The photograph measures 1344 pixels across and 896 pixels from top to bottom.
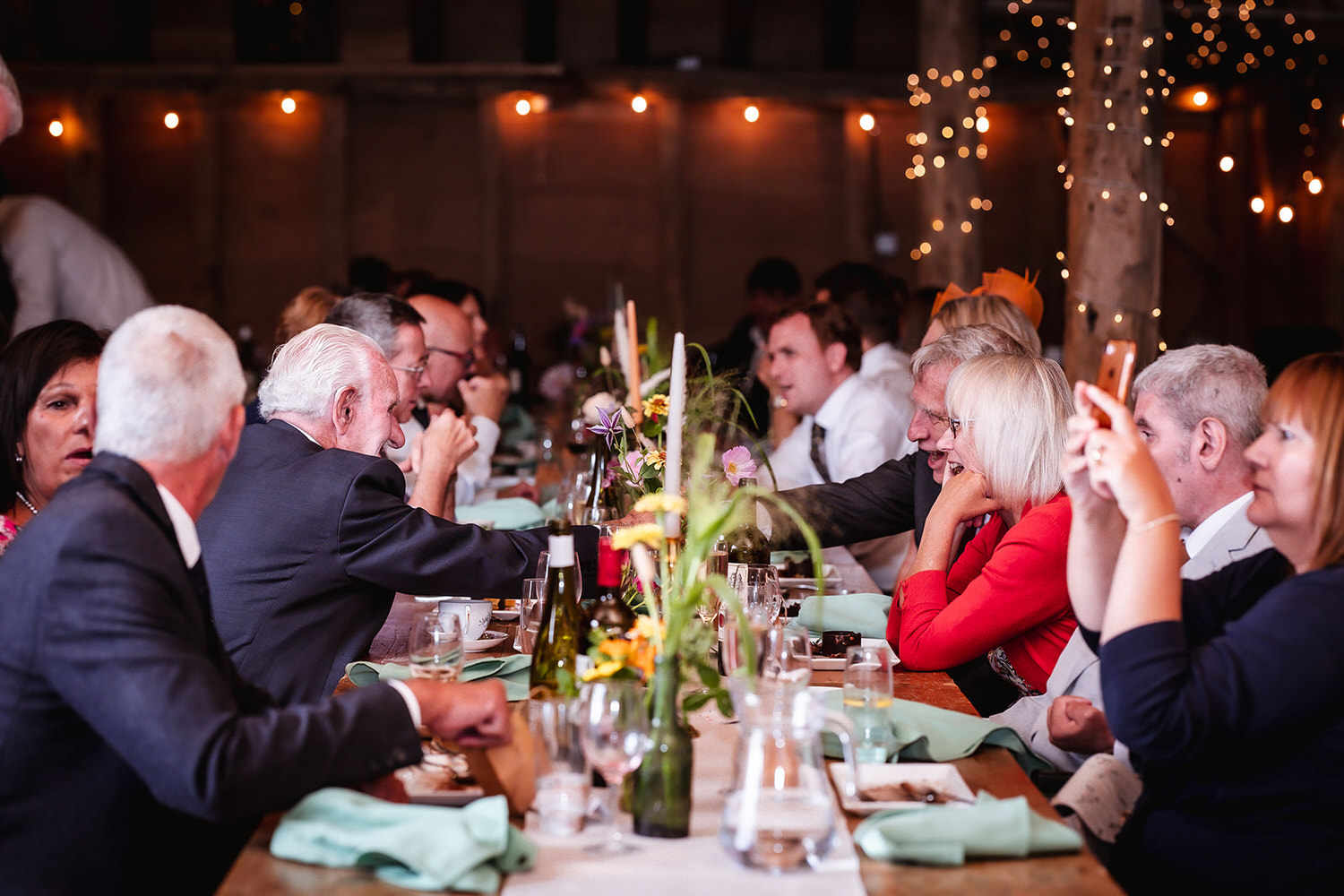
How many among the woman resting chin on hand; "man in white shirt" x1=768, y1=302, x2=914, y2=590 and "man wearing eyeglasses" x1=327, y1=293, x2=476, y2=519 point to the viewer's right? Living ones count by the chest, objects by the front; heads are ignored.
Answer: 1

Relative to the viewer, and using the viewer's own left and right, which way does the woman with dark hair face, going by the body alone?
facing the viewer and to the right of the viewer

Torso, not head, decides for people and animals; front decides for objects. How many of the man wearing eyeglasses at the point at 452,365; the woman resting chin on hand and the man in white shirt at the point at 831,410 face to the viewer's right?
1

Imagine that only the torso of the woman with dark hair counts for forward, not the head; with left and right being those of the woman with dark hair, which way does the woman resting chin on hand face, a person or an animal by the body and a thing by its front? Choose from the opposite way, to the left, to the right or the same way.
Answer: the opposite way

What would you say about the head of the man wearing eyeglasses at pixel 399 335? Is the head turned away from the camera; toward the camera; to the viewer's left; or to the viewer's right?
to the viewer's right

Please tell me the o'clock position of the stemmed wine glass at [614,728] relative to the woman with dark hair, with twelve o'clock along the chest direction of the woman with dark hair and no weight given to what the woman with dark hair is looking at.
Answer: The stemmed wine glass is roughly at 1 o'clock from the woman with dark hair.

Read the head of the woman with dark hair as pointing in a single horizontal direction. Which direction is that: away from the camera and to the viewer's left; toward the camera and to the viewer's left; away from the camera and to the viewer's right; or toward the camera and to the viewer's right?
toward the camera and to the viewer's right

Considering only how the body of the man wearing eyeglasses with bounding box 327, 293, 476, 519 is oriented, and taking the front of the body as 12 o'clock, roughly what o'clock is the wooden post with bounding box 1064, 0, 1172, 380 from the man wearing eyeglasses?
The wooden post is roughly at 12 o'clock from the man wearing eyeglasses.

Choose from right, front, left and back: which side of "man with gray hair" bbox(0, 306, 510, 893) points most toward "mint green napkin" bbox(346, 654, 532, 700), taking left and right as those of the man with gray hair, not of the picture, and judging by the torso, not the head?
front

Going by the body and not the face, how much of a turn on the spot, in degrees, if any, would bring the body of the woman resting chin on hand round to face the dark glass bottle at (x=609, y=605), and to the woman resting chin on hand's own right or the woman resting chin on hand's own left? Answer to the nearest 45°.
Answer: approximately 45° to the woman resting chin on hand's own left

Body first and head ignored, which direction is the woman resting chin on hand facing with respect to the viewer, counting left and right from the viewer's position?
facing to the left of the viewer

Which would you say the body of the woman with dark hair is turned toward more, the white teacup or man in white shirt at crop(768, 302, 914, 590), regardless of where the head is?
the white teacup

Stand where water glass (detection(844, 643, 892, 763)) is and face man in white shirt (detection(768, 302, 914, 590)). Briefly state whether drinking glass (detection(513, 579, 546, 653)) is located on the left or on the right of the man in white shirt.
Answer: left

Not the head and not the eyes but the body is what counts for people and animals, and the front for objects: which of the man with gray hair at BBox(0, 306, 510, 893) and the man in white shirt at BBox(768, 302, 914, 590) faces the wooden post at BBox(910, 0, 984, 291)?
the man with gray hair

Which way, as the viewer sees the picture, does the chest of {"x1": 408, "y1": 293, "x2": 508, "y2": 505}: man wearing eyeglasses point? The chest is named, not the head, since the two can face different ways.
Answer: to the viewer's right

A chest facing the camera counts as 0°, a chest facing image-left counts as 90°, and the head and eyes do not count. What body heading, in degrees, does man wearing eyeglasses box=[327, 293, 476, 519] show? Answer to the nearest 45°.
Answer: approximately 270°

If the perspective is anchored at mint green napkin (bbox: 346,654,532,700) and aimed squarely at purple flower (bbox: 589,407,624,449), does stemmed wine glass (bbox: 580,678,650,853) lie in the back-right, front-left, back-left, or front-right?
back-right
